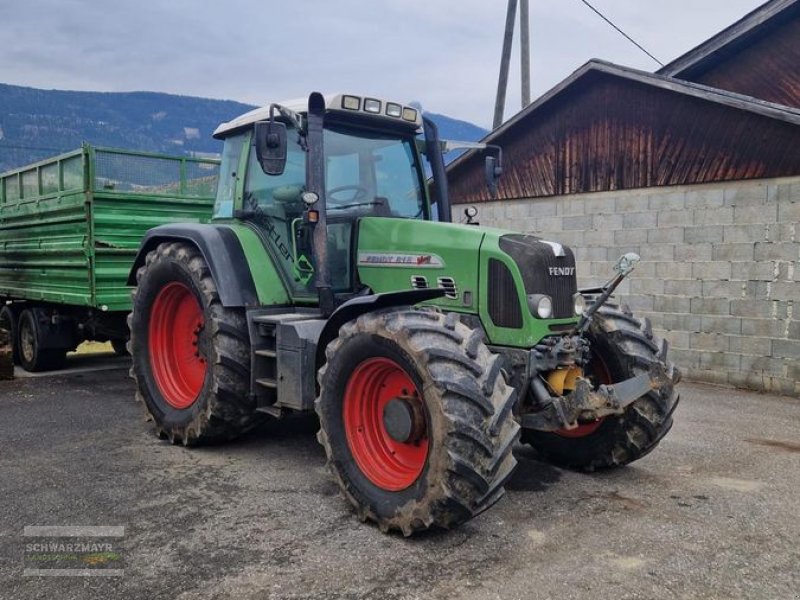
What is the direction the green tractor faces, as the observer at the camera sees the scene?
facing the viewer and to the right of the viewer

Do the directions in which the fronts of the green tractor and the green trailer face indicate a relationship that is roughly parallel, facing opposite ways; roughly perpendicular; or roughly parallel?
roughly parallel

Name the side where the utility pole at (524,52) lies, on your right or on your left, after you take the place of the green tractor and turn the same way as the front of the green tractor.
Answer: on your left

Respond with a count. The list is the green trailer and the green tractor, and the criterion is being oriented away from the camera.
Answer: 0

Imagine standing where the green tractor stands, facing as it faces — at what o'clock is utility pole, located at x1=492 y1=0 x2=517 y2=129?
The utility pole is roughly at 8 o'clock from the green tractor.

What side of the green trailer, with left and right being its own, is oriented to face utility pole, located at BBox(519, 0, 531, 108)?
left

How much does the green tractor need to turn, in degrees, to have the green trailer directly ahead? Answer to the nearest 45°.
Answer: approximately 180°

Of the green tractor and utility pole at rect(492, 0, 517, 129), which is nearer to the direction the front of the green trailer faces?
the green tractor
